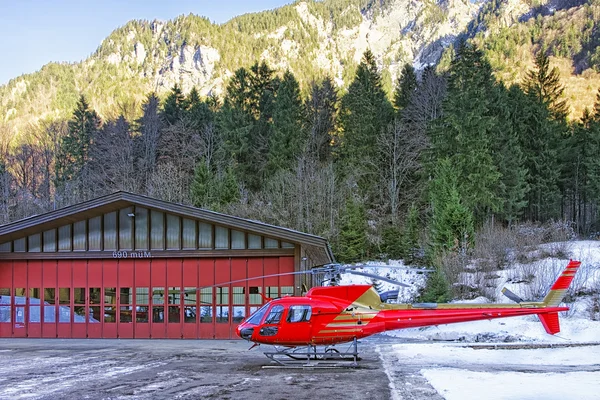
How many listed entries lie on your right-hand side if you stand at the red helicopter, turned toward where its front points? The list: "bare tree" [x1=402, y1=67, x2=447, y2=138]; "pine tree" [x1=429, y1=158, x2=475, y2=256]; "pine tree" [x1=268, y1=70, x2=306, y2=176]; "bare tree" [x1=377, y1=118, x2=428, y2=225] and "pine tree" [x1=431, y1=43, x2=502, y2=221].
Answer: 5

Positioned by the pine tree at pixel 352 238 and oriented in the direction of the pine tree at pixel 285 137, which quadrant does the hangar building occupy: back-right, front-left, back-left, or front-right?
back-left

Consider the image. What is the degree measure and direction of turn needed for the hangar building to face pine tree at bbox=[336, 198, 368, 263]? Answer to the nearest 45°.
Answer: approximately 135° to its left

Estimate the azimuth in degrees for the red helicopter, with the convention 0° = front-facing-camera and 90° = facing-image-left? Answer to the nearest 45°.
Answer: approximately 90°

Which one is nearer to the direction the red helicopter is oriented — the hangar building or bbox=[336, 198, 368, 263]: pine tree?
the hangar building

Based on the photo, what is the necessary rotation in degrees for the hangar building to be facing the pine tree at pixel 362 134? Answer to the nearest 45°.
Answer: approximately 135° to its left

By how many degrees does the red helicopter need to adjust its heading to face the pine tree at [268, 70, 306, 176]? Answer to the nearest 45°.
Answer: approximately 90° to its right

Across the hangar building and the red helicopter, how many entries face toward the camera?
1

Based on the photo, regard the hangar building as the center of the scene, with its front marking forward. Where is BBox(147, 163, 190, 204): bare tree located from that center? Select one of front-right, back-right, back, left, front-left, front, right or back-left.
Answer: back

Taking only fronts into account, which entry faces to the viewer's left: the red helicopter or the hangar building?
the red helicopter

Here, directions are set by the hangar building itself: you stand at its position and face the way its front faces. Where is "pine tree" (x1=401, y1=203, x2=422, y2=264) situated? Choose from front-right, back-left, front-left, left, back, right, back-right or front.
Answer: back-left

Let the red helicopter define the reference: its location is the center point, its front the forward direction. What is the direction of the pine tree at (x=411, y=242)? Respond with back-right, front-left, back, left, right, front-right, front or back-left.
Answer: right

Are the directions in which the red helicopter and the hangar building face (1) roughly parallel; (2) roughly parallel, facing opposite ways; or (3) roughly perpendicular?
roughly perpendicular

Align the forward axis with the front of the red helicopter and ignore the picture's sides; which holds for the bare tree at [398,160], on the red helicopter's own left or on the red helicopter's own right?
on the red helicopter's own right
